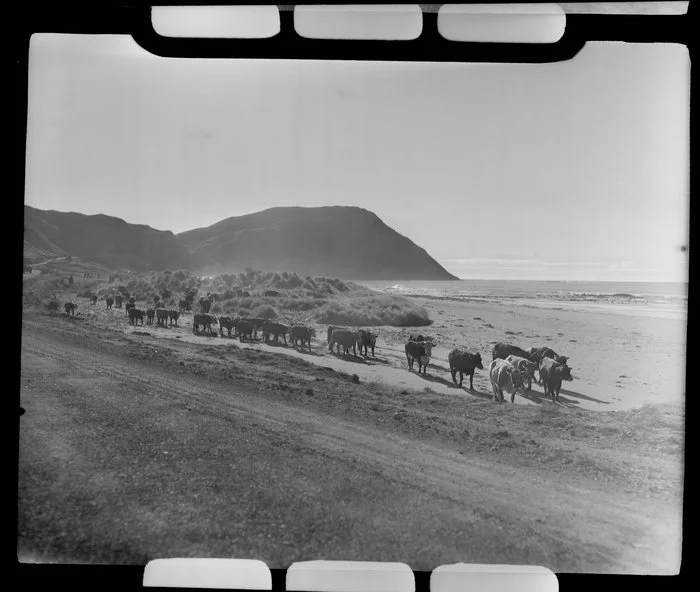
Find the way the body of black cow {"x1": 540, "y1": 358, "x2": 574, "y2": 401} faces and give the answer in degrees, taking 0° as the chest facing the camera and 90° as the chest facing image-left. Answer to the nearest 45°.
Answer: approximately 315°

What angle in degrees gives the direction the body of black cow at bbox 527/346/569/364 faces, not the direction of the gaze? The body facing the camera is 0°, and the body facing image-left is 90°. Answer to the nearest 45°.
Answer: approximately 270°
